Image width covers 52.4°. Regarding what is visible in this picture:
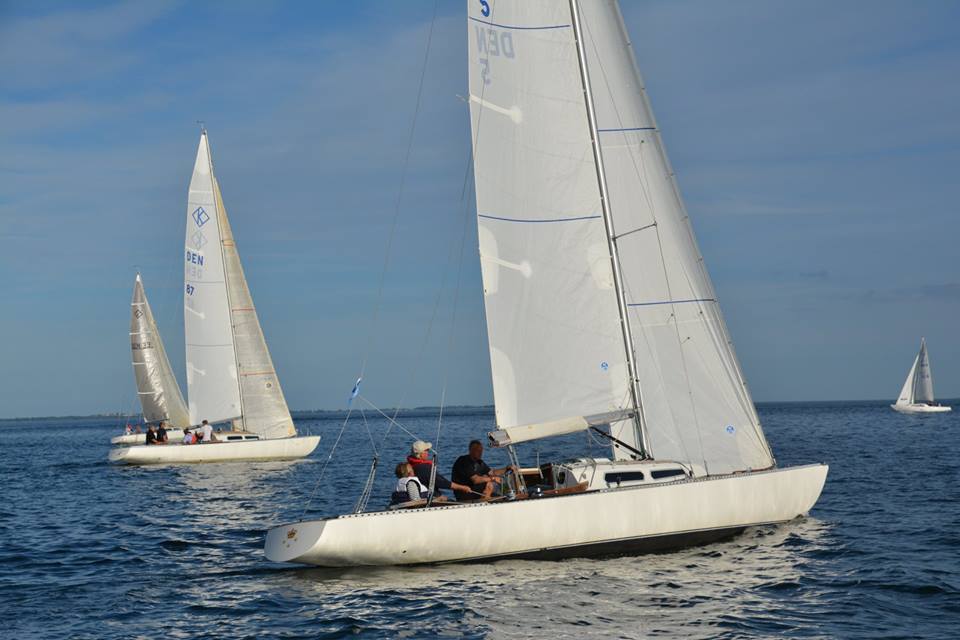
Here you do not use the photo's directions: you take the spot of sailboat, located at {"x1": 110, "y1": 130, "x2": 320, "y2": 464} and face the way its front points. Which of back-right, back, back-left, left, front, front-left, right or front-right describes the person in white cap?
right

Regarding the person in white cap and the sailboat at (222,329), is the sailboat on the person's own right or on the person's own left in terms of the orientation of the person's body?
on the person's own left

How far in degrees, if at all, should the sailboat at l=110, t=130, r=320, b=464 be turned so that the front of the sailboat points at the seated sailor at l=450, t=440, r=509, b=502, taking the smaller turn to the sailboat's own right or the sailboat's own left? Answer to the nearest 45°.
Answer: approximately 90° to the sailboat's own right

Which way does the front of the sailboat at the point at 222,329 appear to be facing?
to the viewer's right

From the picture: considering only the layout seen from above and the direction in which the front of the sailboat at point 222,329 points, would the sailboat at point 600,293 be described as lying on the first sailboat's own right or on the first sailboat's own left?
on the first sailboat's own right

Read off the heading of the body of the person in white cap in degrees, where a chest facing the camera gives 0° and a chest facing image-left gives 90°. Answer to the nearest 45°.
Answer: approximately 270°

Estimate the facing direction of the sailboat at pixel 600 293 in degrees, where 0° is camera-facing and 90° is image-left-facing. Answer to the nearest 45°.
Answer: approximately 225°
